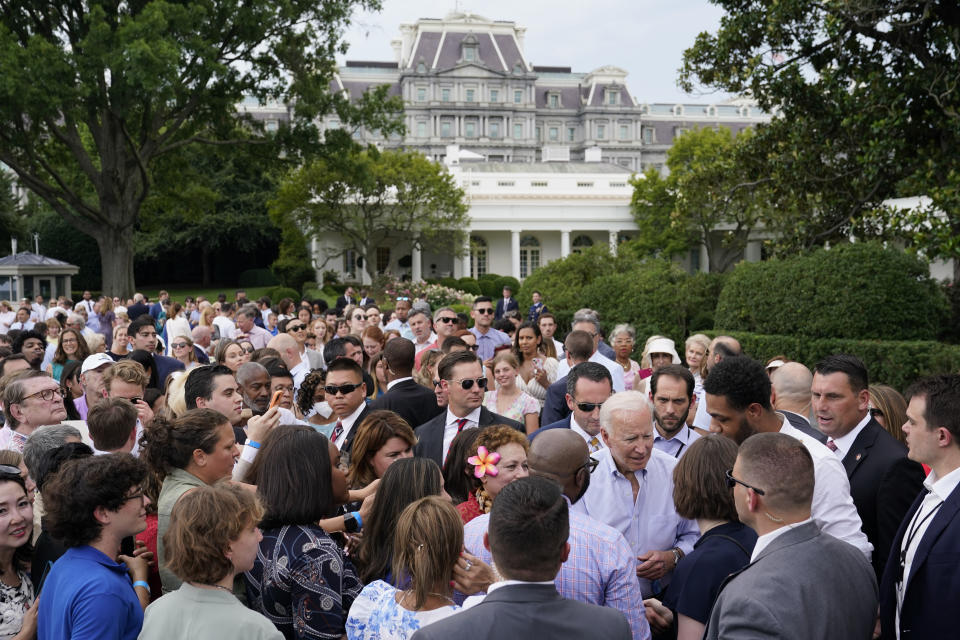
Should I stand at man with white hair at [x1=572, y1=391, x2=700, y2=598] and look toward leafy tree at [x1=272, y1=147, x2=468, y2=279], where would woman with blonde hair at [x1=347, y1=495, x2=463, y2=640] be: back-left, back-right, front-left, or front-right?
back-left

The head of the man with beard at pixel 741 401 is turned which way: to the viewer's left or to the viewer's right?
to the viewer's left

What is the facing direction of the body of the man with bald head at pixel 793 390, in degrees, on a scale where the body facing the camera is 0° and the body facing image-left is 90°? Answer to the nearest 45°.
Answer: approximately 180°

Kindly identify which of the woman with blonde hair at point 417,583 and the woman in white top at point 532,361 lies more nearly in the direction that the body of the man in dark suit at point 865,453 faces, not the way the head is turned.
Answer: the woman with blonde hair

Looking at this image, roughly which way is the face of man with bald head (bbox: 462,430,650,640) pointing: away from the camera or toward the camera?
away from the camera

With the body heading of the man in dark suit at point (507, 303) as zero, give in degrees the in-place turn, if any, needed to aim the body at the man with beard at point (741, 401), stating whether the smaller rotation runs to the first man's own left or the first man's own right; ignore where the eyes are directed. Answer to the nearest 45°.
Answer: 0° — they already face them

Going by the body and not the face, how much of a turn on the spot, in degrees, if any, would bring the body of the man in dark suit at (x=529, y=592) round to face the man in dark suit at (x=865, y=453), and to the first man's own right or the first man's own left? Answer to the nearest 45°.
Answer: approximately 45° to the first man's own right

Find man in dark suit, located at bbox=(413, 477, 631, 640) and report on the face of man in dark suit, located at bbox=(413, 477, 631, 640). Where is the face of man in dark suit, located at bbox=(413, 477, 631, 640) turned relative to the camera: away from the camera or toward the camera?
away from the camera

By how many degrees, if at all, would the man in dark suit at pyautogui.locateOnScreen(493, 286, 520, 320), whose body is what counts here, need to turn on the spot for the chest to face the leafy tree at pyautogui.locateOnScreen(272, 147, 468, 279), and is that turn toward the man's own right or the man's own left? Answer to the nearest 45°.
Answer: approximately 180°

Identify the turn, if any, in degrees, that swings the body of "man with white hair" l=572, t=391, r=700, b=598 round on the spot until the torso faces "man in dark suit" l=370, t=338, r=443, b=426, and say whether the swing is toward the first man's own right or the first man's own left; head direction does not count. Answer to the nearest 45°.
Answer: approximately 135° to the first man's own right
